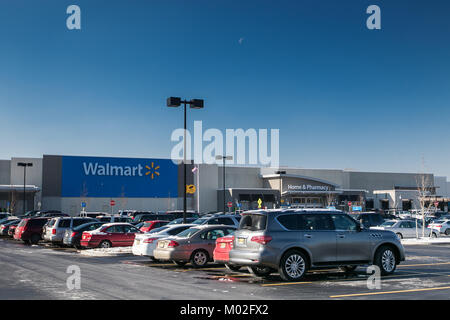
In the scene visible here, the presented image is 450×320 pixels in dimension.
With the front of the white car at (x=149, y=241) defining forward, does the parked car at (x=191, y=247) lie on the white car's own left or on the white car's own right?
on the white car's own right

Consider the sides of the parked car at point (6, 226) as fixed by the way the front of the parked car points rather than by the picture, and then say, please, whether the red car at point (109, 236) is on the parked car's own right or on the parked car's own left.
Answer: on the parked car's own right

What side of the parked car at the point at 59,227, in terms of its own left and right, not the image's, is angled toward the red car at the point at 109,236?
right

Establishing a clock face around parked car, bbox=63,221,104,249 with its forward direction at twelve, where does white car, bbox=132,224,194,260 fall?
The white car is roughly at 4 o'clock from the parked car.

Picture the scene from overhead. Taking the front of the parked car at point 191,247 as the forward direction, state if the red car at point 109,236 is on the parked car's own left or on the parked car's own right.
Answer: on the parked car's own left
